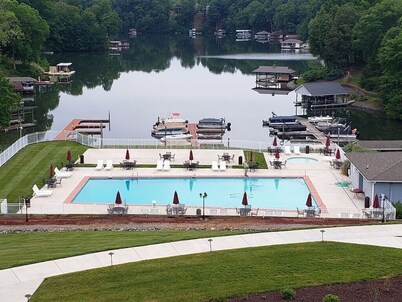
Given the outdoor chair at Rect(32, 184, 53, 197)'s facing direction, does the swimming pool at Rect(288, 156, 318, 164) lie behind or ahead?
ahead

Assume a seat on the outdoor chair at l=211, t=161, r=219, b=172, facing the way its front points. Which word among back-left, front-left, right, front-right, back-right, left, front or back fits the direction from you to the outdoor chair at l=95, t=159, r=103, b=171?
right

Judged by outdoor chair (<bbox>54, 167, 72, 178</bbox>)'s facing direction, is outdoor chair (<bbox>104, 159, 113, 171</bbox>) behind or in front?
in front

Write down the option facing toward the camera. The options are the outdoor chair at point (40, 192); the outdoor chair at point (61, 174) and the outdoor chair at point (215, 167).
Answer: the outdoor chair at point (215, 167)

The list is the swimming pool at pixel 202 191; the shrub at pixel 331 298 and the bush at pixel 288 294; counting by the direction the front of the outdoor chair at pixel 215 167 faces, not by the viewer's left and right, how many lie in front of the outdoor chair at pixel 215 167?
3

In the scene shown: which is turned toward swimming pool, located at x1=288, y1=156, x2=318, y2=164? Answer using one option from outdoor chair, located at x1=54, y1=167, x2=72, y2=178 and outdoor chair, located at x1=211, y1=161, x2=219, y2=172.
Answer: outdoor chair, located at x1=54, y1=167, x2=72, y2=178

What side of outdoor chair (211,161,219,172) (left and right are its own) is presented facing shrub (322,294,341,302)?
front

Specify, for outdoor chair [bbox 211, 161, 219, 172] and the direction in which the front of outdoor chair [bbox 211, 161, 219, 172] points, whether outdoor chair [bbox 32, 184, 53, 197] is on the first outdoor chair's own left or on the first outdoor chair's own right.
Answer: on the first outdoor chair's own right

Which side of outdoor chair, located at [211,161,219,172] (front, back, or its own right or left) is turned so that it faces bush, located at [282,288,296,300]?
front

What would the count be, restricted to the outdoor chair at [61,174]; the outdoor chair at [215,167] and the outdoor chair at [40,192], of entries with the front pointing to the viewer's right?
2

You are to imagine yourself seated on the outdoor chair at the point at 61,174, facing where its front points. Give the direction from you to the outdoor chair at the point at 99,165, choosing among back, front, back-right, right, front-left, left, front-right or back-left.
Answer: front-left

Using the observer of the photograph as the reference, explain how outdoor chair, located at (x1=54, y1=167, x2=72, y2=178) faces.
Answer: facing to the right of the viewer

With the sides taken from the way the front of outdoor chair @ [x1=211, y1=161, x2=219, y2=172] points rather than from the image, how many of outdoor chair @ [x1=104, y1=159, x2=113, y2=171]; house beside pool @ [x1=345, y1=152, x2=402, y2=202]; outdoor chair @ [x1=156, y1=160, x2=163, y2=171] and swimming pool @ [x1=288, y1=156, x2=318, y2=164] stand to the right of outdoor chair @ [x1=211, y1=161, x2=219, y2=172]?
2

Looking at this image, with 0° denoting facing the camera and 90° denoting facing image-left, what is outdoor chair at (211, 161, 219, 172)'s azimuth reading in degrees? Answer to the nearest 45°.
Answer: approximately 0°

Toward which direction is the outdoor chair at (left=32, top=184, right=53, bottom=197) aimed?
to the viewer's right
